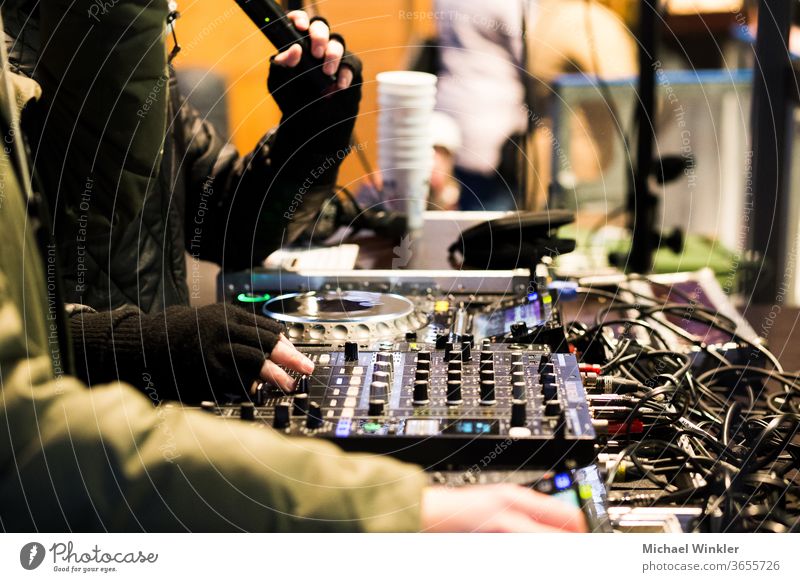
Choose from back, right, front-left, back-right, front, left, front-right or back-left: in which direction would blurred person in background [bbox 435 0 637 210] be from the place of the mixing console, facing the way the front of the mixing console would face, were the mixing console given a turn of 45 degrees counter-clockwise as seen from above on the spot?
back-right

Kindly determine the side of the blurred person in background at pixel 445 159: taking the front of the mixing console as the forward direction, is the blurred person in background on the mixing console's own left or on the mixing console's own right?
on the mixing console's own right

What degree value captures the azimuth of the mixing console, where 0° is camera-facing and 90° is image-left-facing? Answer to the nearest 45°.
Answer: approximately 90°

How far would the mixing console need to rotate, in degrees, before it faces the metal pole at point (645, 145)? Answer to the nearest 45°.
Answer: approximately 90° to its right

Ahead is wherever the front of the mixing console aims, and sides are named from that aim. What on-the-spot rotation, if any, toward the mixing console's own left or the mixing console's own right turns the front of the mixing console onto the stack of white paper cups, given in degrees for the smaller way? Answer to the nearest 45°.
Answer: approximately 90° to the mixing console's own right

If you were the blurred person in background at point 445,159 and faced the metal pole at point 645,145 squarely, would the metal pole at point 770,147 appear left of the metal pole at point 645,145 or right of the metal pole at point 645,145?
right
